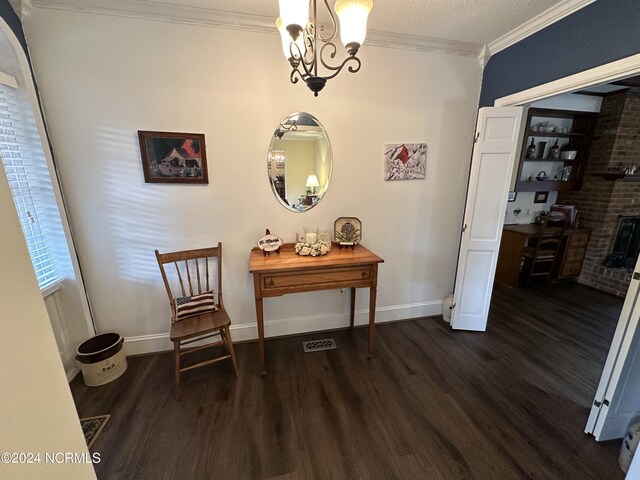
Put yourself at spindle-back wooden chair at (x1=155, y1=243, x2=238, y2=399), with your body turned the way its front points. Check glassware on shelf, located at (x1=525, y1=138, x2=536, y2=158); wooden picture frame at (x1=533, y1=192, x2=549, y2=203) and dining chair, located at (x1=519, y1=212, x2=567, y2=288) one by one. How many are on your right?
0

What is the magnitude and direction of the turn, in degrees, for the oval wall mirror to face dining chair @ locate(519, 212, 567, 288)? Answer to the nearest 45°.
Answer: approximately 90° to its left

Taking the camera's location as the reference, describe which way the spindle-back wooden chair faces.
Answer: facing the viewer and to the right of the viewer

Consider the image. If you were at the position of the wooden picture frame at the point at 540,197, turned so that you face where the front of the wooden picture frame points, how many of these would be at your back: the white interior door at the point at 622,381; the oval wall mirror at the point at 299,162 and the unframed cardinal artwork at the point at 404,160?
0

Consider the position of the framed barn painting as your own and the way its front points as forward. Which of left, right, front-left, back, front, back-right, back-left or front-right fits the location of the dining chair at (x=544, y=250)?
left

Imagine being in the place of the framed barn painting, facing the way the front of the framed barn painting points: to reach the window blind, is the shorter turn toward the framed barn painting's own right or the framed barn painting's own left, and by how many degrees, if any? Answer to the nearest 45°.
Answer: approximately 90° to the framed barn painting's own right

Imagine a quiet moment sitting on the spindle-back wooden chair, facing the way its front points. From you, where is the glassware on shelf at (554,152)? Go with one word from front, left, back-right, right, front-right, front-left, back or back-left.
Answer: front-left

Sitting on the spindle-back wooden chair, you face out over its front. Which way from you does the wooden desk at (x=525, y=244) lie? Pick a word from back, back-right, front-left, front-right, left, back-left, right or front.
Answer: front-left

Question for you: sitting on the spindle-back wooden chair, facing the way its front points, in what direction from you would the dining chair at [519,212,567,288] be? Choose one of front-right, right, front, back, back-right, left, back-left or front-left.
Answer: front-left

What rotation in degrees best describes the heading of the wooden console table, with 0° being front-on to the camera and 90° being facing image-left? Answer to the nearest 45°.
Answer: approximately 0°

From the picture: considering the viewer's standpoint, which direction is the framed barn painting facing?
facing the viewer

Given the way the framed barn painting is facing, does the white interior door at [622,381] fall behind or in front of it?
in front

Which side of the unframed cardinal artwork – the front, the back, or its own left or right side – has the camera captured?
front

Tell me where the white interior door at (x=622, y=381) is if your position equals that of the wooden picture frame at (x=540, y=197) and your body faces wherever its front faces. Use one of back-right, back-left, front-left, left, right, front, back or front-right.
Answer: front

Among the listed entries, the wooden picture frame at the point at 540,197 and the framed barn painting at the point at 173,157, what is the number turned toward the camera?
2
